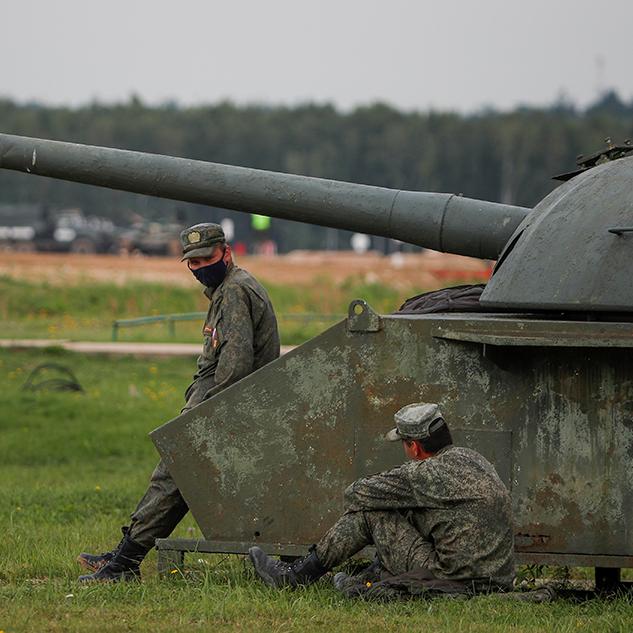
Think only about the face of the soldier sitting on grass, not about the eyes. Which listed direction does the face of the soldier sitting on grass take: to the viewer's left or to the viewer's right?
to the viewer's left

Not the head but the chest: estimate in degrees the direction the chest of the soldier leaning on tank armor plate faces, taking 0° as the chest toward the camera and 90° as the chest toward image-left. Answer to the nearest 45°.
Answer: approximately 90°

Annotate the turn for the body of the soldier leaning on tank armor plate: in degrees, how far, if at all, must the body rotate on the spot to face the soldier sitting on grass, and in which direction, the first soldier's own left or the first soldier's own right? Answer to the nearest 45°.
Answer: approximately 135° to the first soldier's own left

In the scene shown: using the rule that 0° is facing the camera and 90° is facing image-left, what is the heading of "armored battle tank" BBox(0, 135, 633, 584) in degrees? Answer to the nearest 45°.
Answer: approximately 90°
